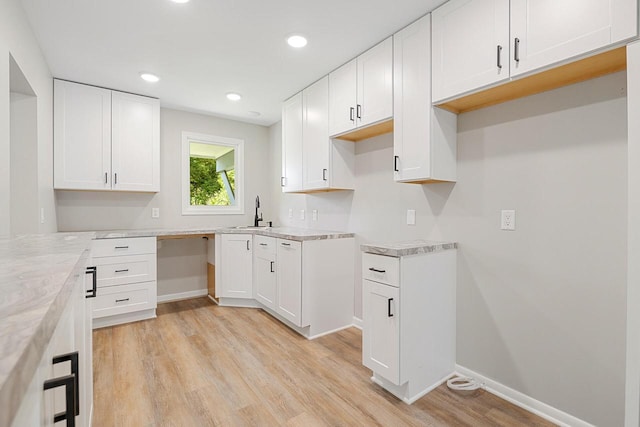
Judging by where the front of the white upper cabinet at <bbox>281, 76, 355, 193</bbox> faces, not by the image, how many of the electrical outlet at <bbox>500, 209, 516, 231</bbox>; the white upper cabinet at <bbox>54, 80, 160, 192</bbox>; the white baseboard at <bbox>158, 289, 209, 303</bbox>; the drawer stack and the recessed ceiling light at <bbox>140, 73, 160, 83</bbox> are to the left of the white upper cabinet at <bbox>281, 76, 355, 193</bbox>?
1

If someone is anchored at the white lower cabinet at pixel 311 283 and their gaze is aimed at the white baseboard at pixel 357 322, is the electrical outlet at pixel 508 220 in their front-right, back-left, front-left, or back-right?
front-right

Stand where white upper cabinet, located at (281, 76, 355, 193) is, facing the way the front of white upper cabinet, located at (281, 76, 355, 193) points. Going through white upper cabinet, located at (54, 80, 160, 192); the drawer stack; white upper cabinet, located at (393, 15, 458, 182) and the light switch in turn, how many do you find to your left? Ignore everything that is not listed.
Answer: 2

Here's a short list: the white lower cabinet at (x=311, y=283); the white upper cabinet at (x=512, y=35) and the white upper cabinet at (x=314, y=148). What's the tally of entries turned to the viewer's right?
0

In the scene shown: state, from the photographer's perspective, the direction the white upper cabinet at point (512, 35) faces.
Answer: facing the viewer and to the left of the viewer

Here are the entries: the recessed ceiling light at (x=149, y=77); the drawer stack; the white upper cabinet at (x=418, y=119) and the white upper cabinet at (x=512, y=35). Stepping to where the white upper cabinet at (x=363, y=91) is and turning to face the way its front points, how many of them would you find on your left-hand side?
2

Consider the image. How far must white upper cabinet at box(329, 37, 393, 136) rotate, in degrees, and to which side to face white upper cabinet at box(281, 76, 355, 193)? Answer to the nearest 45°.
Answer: approximately 90° to its right

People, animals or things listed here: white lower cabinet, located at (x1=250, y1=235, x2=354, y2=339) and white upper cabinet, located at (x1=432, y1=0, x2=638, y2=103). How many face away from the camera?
0

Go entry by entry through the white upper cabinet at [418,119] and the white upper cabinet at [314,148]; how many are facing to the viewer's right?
0

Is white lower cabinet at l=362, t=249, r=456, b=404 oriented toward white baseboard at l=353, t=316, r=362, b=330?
no

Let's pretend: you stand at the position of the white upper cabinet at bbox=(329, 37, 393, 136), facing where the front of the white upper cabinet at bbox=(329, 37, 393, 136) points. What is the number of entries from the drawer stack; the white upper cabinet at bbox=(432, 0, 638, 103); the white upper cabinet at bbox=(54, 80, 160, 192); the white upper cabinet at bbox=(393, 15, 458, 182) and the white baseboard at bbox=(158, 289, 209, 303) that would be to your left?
2

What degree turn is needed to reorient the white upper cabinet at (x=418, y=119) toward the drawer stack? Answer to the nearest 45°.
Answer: approximately 45° to its right

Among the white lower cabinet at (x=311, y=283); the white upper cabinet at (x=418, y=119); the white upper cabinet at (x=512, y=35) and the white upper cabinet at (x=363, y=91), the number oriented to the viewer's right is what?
0

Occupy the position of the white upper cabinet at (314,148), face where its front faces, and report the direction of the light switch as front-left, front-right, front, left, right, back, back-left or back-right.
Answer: left

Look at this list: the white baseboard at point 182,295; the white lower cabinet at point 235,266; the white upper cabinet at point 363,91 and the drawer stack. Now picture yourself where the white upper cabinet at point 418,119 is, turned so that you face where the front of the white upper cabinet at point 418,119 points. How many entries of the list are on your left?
0

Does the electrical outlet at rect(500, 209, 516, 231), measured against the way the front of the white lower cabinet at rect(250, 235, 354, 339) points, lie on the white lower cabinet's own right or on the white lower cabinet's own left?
on the white lower cabinet's own left

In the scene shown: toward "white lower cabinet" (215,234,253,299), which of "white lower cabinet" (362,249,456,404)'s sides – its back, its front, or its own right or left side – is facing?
right

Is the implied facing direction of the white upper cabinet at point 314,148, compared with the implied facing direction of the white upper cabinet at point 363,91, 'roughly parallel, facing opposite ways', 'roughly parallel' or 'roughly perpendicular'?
roughly parallel
